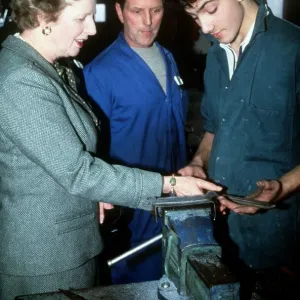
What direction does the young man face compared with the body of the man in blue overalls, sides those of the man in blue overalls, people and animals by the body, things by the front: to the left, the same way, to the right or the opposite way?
to the right

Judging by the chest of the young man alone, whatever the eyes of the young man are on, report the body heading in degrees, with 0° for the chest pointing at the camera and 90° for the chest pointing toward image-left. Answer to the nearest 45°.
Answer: approximately 45°

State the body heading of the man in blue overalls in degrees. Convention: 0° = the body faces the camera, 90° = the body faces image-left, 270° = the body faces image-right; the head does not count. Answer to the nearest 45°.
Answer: approximately 315°

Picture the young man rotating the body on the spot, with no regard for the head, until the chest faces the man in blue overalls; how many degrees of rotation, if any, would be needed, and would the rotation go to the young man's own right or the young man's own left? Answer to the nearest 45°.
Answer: approximately 90° to the young man's own right
